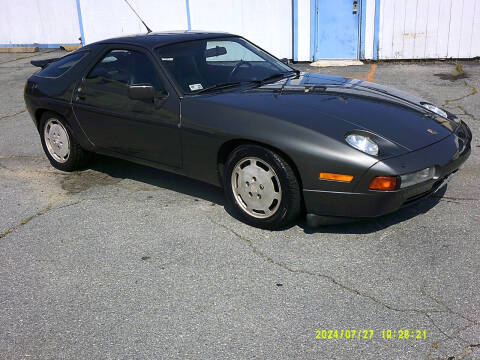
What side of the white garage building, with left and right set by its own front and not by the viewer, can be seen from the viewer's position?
front

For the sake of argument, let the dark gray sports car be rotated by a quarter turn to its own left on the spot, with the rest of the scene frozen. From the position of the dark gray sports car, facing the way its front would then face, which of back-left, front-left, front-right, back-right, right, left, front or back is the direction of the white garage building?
front-left
